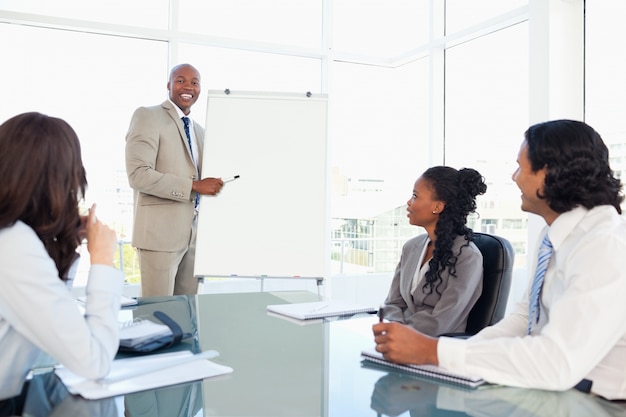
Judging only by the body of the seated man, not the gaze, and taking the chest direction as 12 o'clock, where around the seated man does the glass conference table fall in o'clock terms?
The glass conference table is roughly at 11 o'clock from the seated man.

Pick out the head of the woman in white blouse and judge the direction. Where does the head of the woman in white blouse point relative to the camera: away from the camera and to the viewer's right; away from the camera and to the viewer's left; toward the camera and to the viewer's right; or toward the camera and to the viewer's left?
away from the camera and to the viewer's right

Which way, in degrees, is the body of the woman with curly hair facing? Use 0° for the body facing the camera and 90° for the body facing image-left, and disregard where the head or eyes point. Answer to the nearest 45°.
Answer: approximately 45°

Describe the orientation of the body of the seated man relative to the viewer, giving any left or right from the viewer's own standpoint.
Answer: facing to the left of the viewer

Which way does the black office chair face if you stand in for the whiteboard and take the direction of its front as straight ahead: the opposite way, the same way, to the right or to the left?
to the right

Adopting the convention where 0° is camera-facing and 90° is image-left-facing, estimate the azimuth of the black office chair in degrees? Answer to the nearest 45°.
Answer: approximately 45°

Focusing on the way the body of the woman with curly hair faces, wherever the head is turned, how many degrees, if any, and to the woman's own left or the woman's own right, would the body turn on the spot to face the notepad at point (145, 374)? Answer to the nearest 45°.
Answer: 0° — they already face it

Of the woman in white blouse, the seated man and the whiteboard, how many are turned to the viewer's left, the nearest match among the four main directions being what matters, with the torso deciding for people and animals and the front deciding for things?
1

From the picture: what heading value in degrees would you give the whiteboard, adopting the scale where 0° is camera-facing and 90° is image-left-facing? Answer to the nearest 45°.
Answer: approximately 0°

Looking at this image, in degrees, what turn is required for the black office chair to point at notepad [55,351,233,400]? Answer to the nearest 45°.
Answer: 0° — it already faces it

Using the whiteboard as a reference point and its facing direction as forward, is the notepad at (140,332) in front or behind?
in front

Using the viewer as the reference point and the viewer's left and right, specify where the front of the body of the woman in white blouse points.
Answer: facing away from the viewer and to the right of the viewer

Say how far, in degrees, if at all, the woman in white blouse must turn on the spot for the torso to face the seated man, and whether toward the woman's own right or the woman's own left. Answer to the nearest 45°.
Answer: approximately 45° to the woman's own right
